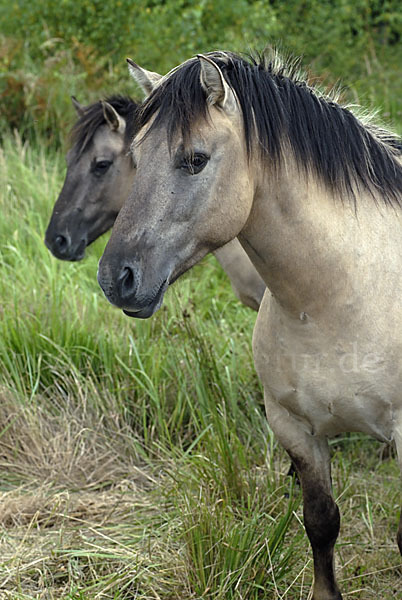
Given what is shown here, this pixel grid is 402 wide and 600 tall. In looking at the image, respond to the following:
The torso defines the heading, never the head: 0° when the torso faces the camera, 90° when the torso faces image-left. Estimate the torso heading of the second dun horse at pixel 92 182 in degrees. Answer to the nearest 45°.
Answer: approximately 45°

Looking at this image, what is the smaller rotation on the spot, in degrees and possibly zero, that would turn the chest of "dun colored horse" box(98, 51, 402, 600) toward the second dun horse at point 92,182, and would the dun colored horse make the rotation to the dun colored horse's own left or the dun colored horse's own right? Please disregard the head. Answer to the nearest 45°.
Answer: approximately 90° to the dun colored horse's own right

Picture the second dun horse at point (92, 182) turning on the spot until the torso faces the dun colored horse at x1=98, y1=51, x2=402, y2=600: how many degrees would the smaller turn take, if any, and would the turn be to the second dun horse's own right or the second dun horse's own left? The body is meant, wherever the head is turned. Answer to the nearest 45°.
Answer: approximately 45° to the second dun horse's own left
